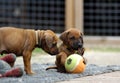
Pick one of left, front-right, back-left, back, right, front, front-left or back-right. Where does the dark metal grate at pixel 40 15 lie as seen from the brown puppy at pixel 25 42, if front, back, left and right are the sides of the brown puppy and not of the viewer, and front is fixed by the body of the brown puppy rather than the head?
left

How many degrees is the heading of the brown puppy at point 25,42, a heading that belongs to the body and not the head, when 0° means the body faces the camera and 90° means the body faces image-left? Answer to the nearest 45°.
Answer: approximately 270°

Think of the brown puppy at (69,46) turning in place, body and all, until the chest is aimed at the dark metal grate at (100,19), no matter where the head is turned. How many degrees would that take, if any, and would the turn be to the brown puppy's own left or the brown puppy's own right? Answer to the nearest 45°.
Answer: approximately 135° to the brown puppy's own left

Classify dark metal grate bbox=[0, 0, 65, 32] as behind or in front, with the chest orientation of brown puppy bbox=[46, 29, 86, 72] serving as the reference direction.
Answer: behind

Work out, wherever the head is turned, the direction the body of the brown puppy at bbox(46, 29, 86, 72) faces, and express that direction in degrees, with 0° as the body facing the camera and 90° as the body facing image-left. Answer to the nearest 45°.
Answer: approximately 315°

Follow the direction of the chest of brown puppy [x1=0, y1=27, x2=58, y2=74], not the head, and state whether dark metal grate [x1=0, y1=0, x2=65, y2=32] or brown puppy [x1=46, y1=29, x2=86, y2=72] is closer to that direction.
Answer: the brown puppy
